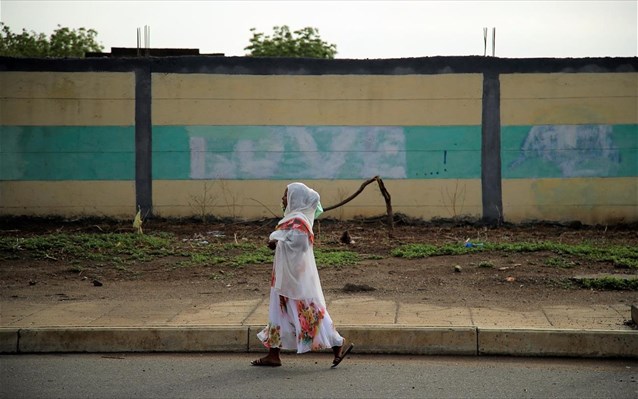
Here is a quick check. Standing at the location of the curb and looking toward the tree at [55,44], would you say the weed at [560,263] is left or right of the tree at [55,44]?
right

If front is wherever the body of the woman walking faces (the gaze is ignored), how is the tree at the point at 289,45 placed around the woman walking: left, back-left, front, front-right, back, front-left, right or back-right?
right

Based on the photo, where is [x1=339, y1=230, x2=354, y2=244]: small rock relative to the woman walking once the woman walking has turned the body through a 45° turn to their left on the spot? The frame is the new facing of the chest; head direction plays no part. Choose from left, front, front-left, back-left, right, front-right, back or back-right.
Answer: back-right

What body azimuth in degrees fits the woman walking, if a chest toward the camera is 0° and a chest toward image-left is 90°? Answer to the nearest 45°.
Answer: approximately 90°

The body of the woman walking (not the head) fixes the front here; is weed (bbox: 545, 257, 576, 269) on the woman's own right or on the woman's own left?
on the woman's own right

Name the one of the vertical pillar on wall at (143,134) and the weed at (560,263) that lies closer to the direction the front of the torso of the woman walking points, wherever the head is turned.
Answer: the vertical pillar on wall

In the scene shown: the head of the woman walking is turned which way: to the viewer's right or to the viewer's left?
to the viewer's left

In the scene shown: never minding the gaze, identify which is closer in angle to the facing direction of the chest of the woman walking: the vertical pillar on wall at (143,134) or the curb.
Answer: the vertical pillar on wall
